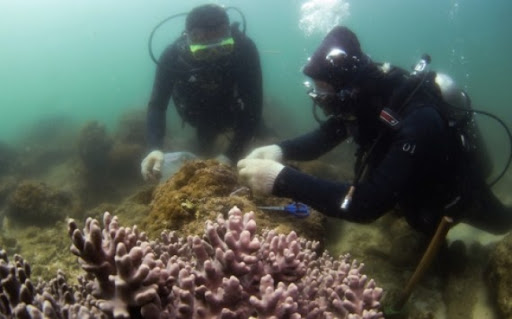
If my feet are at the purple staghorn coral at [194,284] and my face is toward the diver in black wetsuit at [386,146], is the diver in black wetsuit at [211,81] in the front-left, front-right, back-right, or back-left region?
front-left

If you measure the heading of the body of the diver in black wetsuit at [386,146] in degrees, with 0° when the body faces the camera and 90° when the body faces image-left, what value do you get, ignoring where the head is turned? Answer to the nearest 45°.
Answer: approximately 90°

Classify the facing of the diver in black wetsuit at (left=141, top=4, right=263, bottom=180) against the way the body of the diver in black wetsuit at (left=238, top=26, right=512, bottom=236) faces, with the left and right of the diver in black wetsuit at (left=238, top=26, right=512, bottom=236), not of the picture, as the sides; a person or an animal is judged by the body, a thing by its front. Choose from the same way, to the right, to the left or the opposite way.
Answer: to the left

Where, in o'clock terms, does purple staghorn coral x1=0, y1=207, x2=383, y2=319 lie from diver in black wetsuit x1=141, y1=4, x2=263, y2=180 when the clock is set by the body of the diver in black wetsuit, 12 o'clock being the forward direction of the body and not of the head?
The purple staghorn coral is roughly at 12 o'clock from the diver in black wetsuit.

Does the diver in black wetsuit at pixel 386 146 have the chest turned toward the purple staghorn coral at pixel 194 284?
no

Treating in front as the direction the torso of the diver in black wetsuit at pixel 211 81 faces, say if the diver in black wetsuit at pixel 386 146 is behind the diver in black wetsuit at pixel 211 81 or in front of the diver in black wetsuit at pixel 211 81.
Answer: in front

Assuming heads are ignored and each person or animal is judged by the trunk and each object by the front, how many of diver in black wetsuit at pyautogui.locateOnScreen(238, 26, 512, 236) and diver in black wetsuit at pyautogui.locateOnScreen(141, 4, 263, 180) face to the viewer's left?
1

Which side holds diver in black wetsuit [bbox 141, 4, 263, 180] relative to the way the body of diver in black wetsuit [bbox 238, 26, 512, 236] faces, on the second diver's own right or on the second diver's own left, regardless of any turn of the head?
on the second diver's own right

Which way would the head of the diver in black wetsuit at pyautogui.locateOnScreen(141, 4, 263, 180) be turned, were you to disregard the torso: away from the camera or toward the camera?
toward the camera

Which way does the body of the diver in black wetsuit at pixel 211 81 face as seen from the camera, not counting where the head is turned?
toward the camera

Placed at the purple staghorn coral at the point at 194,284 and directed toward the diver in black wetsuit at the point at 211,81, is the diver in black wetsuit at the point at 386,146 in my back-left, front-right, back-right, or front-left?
front-right
